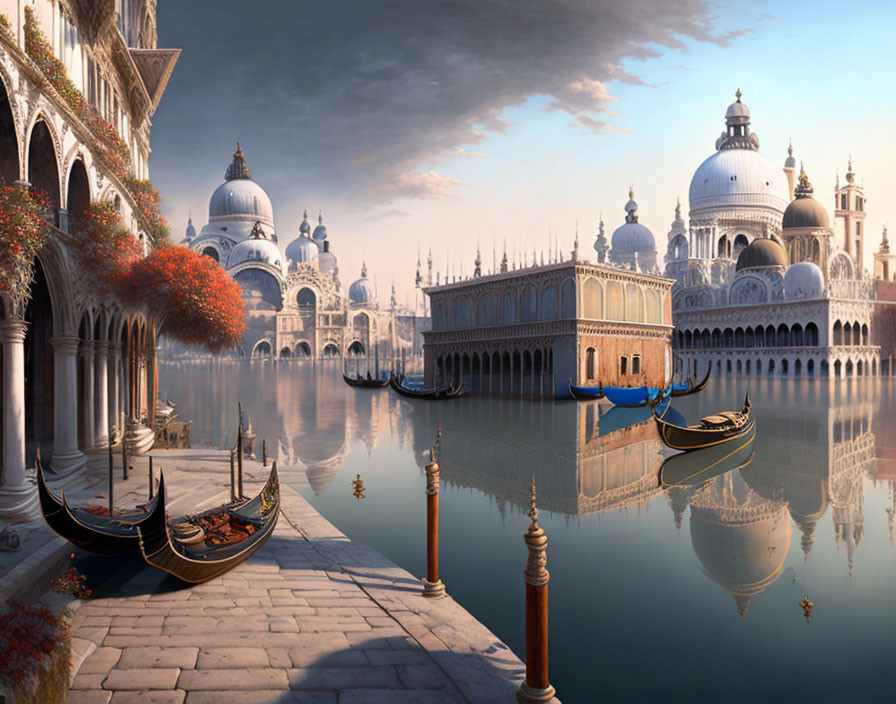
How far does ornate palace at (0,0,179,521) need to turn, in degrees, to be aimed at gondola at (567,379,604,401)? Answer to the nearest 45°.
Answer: approximately 45° to its left

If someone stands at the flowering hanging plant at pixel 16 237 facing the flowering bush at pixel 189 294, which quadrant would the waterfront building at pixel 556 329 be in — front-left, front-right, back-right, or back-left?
front-right

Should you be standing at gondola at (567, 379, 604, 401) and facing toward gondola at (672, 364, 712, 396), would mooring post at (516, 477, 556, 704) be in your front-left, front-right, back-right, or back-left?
back-right

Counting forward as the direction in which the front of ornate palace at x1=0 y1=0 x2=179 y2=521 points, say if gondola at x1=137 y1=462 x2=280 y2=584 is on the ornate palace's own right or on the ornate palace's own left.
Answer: on the ornate palace's own right

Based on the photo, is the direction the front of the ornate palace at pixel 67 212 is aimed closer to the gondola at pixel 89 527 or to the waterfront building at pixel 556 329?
the waterfront building

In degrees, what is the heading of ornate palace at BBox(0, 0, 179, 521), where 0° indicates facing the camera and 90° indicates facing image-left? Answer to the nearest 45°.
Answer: approximately 270°

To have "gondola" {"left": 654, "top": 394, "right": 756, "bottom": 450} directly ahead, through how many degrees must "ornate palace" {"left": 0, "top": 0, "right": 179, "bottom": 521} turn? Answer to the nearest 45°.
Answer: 0° — it already faces it

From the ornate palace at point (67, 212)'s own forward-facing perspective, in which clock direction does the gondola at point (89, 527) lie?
The gondola is roughly at 3 o'clock from the ornate palace.
